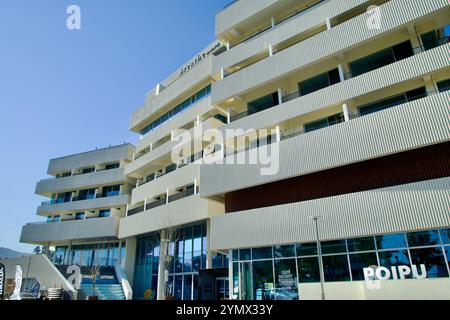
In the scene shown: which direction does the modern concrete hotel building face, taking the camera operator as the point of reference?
facing the viewer and to the left of the viewer
